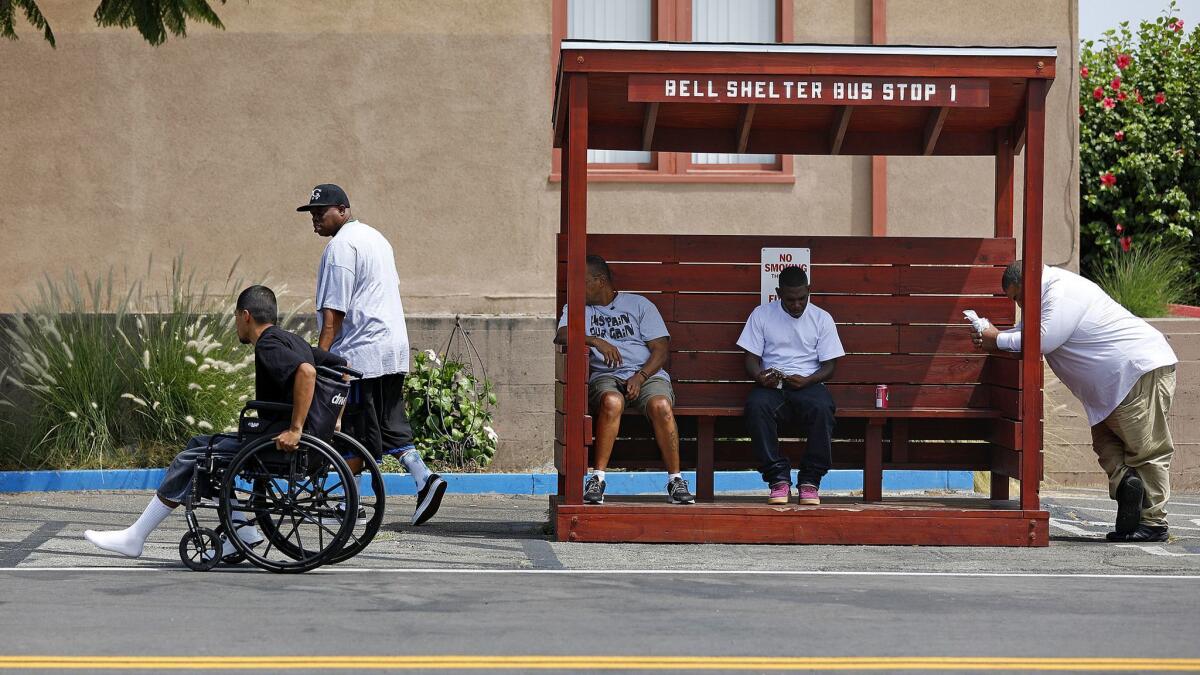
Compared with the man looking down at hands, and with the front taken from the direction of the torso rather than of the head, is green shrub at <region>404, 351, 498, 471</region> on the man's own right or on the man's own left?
on the man's own right

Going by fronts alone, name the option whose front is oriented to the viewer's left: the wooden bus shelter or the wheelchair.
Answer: the wheelchair

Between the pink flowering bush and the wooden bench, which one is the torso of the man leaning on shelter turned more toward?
the wooden bench

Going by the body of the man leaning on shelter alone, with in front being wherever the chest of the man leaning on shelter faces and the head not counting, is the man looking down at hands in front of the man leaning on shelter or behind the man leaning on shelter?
in front

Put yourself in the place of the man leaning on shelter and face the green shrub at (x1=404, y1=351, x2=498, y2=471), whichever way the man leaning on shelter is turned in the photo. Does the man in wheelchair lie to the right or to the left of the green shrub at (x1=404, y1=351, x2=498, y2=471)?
left

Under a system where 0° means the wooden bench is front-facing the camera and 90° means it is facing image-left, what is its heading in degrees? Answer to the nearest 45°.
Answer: approximately 0°

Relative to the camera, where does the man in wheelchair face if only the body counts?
to the viewer's left

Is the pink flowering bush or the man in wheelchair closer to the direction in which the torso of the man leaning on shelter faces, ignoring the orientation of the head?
the man in wheelchair

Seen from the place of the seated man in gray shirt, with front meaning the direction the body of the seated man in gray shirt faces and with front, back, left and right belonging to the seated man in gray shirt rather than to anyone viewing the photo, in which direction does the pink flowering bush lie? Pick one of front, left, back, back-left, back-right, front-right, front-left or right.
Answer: back-left
